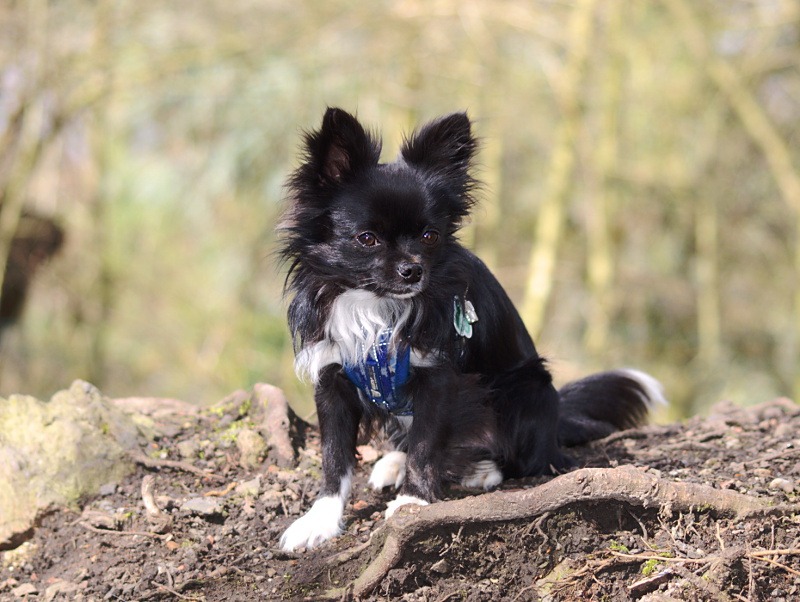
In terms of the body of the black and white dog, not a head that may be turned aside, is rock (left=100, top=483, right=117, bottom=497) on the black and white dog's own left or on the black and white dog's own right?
on the black and white dog's own right

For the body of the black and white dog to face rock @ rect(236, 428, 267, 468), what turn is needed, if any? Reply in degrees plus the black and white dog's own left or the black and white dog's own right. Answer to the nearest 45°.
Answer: approximately 90° to the black and white dog's own right

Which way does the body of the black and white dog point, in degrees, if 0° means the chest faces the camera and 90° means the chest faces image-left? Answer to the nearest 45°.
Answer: approximately 45°

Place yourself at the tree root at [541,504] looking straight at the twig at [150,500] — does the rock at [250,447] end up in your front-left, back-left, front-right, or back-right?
front-right

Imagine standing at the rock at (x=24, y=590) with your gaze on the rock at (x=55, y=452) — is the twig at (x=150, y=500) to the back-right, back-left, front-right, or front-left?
front-right

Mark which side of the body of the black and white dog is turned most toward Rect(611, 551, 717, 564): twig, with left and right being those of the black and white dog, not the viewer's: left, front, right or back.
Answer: left

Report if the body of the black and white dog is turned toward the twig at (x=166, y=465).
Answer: no

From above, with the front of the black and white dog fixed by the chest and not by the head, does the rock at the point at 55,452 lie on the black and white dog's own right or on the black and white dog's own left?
on the black and white dog's own right

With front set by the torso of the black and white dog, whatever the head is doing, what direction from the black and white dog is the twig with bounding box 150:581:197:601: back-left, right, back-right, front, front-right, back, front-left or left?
front

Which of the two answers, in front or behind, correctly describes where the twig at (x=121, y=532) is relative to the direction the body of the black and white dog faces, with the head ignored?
in front

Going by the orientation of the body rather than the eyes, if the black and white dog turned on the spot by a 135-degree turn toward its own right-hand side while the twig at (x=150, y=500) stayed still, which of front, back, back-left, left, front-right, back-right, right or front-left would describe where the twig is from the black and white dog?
left

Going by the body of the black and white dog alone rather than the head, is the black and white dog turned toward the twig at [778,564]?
no

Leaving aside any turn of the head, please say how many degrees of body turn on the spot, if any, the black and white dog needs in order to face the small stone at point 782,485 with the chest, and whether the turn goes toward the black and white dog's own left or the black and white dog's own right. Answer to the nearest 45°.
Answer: approximately 135° to the black and white dog's own left
